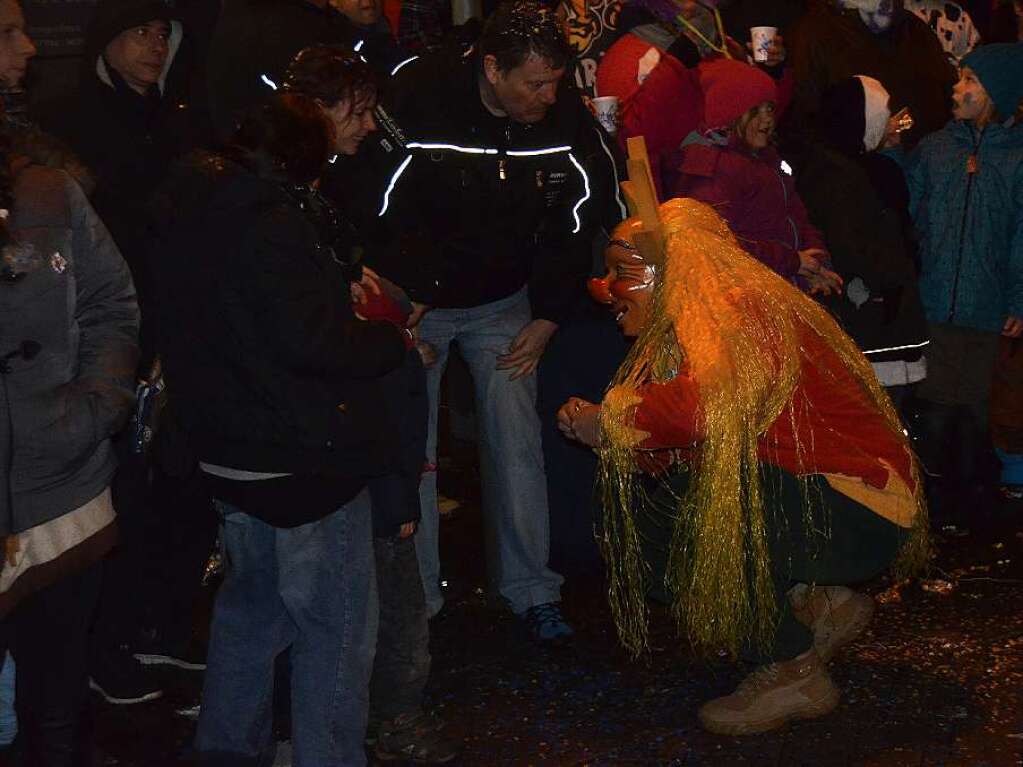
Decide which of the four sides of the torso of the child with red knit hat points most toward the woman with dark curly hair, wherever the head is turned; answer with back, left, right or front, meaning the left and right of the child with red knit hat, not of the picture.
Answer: right

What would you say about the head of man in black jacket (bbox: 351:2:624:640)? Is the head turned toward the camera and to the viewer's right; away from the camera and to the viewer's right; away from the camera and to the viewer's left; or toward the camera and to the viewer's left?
toward the camera and to the viewer's right

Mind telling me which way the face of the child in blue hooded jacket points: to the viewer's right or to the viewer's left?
to the viewer's left

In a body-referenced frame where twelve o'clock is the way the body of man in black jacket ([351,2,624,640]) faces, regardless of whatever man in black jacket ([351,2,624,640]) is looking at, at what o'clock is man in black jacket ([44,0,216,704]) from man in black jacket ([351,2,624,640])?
man in black jacket ([44,0,216,704]) is roughly at 3 o'clock from man in black jacket ([351,2,624,640]).

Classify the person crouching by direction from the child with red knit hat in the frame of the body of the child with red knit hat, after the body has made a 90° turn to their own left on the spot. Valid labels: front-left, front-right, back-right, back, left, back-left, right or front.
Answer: back-right

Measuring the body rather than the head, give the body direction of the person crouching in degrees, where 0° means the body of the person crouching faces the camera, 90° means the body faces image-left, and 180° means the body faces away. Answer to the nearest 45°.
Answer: approximately 90°

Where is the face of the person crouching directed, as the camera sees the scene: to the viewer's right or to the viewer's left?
to the viewer's left

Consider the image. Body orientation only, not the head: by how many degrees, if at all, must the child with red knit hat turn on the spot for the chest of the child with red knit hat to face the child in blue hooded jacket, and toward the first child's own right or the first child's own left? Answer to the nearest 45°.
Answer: approximately 90° to the first child's own left

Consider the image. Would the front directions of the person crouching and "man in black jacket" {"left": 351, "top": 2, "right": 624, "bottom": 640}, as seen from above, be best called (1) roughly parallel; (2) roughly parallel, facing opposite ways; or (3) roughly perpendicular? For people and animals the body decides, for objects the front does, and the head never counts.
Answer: roughly perpendicular

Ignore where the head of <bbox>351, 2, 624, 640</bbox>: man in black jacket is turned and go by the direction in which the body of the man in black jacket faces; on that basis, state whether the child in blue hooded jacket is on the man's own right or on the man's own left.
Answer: on the man's own left

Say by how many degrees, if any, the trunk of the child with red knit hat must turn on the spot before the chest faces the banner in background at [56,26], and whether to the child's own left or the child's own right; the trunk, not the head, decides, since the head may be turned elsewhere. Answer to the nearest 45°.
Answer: approximately 135° to the child's own right

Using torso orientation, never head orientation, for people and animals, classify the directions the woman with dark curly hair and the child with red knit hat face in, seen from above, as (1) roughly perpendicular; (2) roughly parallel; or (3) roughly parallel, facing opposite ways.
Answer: roughly perpendicular
